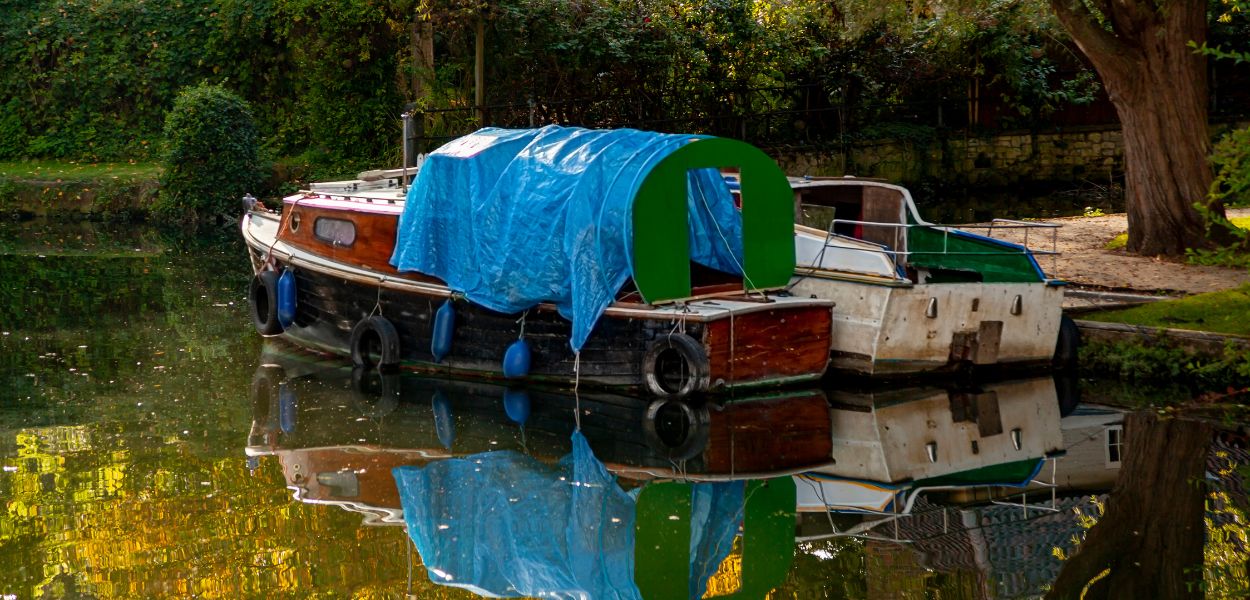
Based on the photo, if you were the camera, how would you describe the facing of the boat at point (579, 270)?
facing away from the viewer and to the left of the viewer

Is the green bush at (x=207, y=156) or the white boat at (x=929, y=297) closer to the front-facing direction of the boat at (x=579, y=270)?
the green bush
